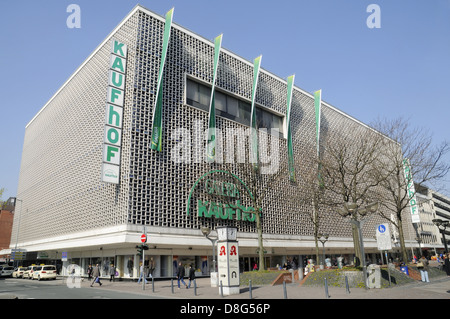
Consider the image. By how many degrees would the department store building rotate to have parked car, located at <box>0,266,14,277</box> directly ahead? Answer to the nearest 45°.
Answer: approximately 90° to its right

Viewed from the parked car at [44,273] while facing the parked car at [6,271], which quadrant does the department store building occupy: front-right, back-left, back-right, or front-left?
back-right

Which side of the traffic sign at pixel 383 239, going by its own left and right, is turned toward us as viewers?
front

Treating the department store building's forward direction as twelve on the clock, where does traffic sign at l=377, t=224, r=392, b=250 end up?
The traffic sign is roughly at 12 o'clock from the department store building.

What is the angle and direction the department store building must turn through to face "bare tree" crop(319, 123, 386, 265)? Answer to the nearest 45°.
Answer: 0° — it already faces it

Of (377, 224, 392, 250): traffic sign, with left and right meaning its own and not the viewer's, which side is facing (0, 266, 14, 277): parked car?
right

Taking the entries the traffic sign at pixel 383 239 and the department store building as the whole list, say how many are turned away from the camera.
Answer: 0

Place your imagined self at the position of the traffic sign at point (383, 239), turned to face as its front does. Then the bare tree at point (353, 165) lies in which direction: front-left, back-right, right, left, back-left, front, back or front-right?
back

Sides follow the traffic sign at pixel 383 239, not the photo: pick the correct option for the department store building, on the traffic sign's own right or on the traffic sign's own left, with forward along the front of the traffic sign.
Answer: on the traffic sign's own right
